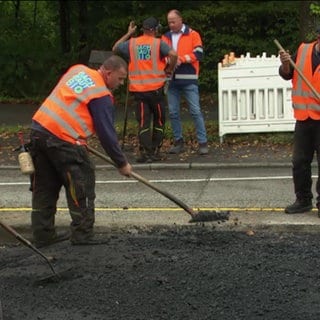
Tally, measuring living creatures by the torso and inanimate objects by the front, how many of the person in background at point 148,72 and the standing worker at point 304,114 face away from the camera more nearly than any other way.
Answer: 1

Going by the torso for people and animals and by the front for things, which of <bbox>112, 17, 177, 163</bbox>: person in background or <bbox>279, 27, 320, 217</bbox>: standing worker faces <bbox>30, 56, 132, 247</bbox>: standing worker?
<bbox>279, 27, 320, 217</bbox>: standing worker

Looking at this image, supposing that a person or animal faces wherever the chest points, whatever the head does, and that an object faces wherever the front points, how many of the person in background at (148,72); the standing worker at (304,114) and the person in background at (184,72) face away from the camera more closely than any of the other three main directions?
1

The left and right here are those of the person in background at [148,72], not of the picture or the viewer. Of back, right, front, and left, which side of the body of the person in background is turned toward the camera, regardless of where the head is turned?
back

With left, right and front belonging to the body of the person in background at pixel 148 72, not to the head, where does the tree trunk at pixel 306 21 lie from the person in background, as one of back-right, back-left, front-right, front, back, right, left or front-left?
front-right

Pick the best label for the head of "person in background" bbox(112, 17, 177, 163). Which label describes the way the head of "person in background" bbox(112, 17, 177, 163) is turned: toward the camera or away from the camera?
away from the camera

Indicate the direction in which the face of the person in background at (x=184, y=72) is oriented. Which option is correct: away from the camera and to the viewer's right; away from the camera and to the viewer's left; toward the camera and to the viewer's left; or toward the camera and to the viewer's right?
toward the camera and to the viewer's left

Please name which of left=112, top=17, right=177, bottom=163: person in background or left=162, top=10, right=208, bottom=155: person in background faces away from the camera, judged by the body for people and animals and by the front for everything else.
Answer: left=112, top=17, right=177, bottom=163: person in background

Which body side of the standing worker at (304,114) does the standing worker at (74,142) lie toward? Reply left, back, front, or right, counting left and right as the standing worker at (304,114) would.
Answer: front

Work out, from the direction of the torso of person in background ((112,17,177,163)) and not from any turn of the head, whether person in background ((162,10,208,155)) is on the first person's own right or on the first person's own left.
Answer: on the first person's own right

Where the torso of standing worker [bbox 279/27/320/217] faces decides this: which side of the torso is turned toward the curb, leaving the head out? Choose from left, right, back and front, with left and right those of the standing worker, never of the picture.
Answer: right

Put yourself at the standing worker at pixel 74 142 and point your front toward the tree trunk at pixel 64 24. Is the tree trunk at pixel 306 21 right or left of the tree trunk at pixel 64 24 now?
right

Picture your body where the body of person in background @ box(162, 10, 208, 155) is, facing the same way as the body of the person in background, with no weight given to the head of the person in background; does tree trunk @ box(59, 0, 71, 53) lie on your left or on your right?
on your right

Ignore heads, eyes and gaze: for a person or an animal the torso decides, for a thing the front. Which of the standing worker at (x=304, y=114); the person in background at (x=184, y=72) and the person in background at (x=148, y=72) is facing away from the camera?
the person in background at (x=148, y=72)
